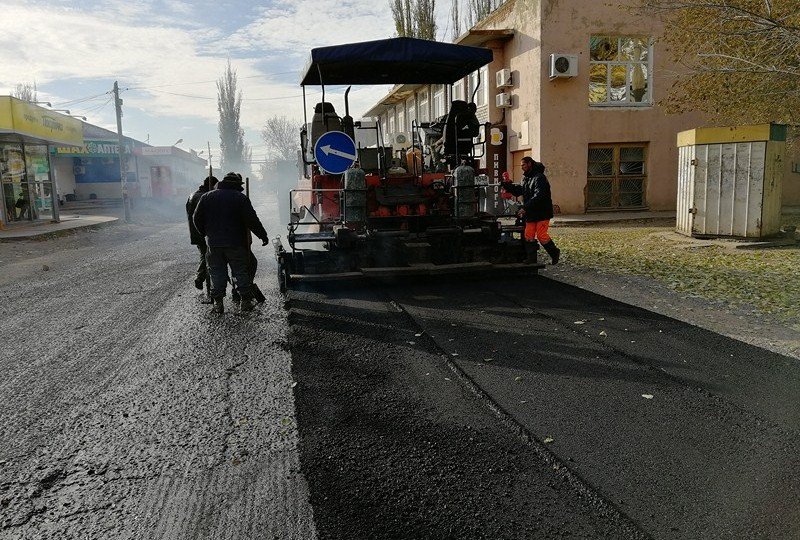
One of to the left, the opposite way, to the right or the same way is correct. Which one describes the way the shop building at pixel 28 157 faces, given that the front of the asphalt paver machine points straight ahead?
to the right

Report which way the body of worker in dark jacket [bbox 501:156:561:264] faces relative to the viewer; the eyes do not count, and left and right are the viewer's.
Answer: facing to the left of the viewer

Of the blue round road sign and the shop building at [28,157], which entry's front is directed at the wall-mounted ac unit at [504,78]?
the shop building

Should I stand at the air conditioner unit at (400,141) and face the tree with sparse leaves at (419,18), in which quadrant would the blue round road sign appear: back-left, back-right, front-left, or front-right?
back-left

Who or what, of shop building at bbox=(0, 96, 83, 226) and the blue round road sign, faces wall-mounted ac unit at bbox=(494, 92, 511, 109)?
the shop building

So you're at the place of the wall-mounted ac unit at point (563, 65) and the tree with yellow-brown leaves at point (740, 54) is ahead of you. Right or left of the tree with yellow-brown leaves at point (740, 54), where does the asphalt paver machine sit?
right

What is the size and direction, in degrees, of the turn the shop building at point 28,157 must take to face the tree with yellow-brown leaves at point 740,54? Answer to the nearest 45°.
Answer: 0° — it already faces it

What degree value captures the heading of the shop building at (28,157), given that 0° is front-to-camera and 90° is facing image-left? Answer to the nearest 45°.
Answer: approximately 315°

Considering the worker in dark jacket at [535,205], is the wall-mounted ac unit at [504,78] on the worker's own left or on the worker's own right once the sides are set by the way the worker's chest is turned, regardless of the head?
on the worker's own right

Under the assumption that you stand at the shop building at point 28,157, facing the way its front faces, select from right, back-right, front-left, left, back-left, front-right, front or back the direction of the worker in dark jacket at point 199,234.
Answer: front-right

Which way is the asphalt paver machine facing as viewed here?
away from the camera
